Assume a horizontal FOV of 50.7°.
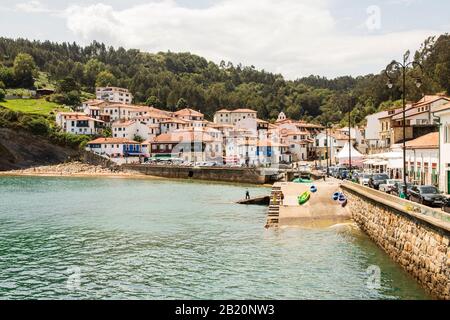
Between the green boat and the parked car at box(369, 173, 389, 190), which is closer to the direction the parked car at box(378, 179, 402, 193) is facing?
the green boat

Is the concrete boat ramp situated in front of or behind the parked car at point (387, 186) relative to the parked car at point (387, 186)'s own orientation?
in front

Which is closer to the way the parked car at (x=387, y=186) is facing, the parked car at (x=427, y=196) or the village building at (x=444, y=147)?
the parked car

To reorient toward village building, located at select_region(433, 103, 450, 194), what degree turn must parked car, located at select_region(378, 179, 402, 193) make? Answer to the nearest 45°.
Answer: approximately 135° to its left

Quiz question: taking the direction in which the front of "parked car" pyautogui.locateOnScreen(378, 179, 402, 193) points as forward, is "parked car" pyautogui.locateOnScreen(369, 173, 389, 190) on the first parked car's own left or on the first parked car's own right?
on the first parked car's own right
